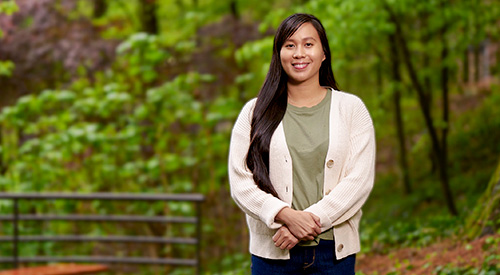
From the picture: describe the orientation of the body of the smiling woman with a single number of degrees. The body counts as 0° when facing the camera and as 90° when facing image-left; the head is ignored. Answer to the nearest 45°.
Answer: approximately 0°

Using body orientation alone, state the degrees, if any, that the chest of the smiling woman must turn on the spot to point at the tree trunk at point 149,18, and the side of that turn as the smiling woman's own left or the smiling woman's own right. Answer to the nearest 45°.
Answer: approximately 180°

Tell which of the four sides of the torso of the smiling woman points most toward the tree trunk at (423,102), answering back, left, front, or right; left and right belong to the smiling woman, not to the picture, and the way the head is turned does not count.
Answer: back

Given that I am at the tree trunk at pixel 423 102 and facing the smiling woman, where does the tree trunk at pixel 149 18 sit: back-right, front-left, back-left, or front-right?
back-right

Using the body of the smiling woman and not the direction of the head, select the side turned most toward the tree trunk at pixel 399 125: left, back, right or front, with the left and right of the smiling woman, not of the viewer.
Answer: back

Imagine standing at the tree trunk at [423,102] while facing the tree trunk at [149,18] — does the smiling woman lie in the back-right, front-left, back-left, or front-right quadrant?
back-left
